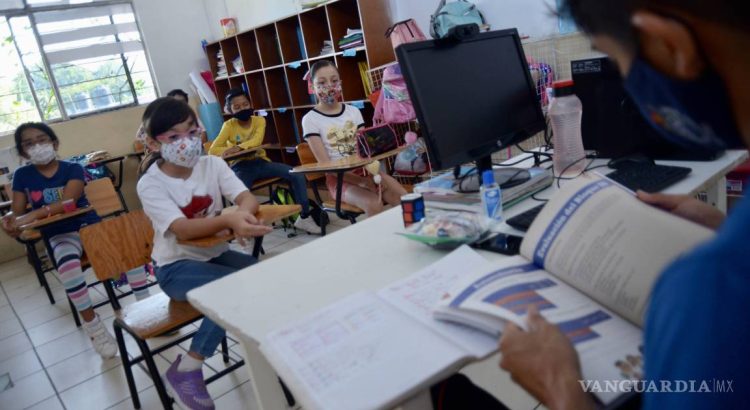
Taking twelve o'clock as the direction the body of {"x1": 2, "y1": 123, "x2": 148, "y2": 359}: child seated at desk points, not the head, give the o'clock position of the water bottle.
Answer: The water bottle is roughly at 11 o'clock from the child seated at desk.

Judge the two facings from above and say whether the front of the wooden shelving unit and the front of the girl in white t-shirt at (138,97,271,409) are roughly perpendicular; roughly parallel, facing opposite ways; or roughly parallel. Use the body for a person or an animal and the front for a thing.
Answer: roughly perpendicular

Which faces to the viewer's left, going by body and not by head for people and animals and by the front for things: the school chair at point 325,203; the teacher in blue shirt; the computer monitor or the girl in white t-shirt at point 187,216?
the teacher in blue shirt

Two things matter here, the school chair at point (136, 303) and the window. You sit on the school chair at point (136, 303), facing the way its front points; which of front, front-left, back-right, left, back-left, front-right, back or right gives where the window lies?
back-left

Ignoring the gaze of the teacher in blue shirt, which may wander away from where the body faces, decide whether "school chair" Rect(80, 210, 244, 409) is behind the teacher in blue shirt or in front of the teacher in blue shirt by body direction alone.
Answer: in front

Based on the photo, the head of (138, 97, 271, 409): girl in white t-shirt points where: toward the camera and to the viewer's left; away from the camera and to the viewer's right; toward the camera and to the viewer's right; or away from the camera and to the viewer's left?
toward the camera and to the viewer's right

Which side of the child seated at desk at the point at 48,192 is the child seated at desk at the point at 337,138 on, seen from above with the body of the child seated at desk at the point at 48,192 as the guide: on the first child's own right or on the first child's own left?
on the first child's own left

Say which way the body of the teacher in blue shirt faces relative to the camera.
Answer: to the viewer's left
